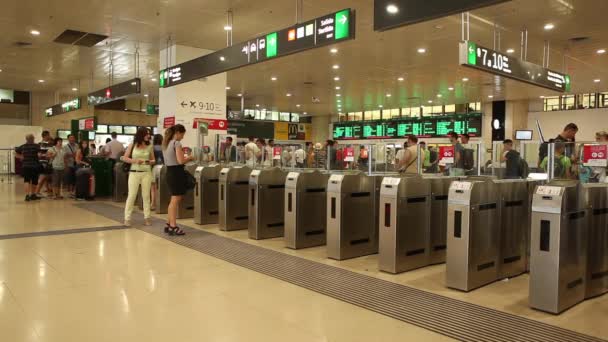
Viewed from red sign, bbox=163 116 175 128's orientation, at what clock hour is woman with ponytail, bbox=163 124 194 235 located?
The woman with ponytail is roughly at 12 o'clock from the red sign.

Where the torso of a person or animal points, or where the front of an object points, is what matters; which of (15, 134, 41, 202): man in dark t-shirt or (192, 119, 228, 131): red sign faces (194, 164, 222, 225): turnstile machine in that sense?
the red sign

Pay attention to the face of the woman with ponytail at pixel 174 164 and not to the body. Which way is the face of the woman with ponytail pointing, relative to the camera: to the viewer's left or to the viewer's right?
to the viewer's right

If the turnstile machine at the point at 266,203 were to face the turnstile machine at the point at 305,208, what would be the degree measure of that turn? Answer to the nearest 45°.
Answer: approximately 90° to its left

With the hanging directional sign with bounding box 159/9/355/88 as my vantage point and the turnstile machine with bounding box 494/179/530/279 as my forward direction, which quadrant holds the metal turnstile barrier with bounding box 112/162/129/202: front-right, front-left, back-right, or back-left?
back-right

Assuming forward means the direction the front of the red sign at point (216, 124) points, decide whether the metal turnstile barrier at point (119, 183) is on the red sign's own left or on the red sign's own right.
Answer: on the red sign's own right

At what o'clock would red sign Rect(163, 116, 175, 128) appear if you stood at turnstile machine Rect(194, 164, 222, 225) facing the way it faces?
The red sign is roughly at 4 o'clock from the turnstile machine.

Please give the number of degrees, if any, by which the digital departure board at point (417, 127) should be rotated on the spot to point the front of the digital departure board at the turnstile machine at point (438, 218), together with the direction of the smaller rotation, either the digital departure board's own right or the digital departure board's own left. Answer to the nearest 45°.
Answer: approximately 45° to the digital departure board's own left
